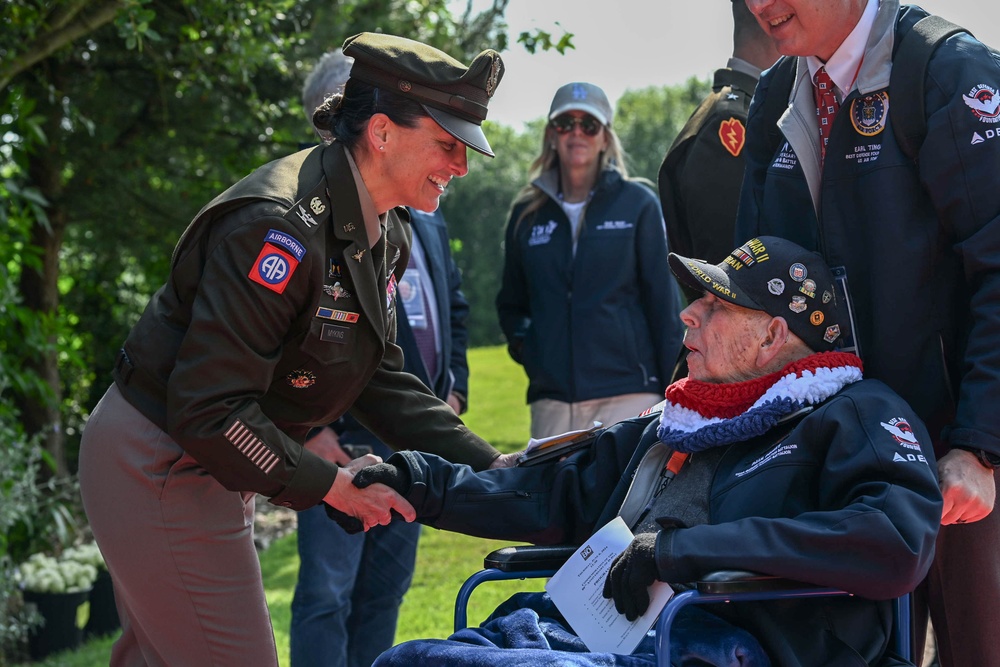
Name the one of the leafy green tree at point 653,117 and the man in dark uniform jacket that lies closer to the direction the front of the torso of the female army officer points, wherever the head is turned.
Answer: the man in dark uniform jacket

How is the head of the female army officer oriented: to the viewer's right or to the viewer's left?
to the viewer's right

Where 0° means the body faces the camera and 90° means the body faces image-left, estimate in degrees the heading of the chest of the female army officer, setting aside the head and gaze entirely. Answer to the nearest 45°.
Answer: approximately 270°

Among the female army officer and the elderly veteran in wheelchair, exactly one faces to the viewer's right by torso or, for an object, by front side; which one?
the female army officer

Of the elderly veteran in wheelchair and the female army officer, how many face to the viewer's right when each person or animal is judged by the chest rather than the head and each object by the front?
1

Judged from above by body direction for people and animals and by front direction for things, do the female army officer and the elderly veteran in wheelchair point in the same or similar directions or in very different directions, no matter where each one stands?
very different directions

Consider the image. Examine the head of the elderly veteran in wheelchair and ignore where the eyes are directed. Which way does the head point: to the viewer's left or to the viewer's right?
to the viewer's left

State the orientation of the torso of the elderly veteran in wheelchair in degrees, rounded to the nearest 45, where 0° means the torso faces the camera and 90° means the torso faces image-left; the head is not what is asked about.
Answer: approximately 45°

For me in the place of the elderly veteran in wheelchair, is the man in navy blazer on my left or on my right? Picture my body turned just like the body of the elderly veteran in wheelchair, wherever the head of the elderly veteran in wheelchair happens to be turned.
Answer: on my right

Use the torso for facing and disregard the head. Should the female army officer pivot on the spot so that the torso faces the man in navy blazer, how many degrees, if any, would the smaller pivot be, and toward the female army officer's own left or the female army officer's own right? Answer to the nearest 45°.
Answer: approximately 90° to the female army officer's own left
